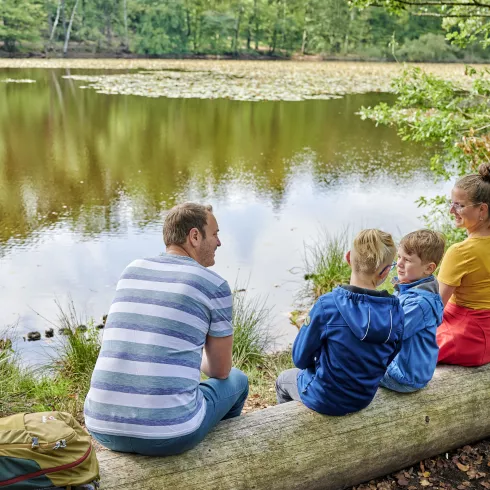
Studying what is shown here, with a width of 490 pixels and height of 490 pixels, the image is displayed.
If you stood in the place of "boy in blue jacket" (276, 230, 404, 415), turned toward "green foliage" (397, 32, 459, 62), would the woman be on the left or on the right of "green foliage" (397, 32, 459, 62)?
right

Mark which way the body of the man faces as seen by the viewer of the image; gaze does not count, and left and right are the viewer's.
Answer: facing away from the viewer and to the right of the viewer

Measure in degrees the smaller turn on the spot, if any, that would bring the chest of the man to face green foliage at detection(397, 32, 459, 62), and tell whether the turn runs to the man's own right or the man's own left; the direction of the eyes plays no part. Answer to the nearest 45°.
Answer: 0° — they already face it

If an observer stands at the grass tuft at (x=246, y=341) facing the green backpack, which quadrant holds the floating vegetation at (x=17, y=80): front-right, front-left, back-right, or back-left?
back-right

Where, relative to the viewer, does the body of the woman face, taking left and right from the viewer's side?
facing away from the viewer and to the left of the viewer

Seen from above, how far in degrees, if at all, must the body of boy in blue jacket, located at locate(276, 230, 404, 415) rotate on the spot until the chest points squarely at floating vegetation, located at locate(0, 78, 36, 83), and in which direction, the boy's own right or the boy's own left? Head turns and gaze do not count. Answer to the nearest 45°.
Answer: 0° — they already face it

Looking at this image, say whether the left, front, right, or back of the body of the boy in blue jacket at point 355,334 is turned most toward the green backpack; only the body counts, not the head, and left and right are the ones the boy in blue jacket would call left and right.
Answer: left

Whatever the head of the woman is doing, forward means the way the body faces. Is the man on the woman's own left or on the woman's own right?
on the woman's own left

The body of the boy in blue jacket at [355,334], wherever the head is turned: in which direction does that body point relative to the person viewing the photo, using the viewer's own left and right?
facing away from the viewer and to the left of the viewer

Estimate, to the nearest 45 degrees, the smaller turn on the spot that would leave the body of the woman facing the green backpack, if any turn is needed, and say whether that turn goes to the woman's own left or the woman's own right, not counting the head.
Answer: approximately 90° to the woman's own left
